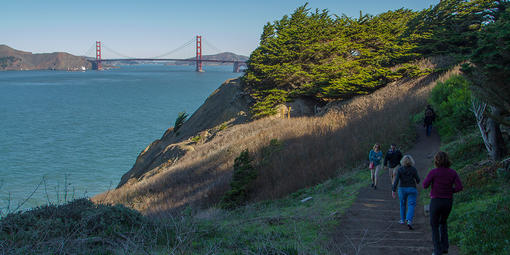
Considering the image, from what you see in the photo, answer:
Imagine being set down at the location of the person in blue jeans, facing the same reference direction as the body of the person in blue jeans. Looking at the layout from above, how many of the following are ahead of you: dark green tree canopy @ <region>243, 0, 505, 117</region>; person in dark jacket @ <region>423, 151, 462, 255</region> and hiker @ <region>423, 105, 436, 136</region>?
2

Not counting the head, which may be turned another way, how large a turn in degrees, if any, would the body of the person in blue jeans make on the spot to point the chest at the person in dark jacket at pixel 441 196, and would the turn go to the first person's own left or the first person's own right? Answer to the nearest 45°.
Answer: approximately 180°

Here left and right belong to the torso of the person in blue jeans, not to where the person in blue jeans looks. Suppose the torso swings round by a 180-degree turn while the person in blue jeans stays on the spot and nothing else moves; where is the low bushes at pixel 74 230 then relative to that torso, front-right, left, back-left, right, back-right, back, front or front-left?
front-right

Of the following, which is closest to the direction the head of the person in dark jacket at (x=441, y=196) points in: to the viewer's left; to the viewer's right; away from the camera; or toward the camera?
away from the camera

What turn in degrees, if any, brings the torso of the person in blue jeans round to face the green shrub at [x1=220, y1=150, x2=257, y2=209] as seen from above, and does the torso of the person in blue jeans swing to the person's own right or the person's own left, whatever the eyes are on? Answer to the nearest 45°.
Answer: approximately 45° to the person's own left

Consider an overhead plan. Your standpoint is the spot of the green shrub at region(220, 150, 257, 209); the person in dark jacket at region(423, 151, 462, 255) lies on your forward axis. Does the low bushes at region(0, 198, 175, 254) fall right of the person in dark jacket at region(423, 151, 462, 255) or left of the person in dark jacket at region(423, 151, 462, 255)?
right

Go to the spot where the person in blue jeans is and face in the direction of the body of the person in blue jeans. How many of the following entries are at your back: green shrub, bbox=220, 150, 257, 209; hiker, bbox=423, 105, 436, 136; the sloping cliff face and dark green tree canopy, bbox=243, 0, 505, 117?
0

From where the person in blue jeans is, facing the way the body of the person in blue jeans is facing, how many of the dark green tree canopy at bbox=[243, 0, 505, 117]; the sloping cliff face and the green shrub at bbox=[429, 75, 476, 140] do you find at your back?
0

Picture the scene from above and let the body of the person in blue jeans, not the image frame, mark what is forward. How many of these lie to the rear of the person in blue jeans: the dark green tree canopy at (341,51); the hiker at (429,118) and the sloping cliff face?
0

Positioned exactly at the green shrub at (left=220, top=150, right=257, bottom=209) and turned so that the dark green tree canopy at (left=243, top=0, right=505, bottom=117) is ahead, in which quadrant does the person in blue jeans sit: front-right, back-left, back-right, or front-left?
back-right

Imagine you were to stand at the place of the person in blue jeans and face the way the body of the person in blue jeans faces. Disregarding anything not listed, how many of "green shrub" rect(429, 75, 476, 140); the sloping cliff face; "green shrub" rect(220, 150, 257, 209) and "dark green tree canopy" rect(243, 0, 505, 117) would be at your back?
0

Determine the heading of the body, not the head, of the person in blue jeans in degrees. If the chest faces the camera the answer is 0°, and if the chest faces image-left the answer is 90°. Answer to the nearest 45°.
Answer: approximately 180°

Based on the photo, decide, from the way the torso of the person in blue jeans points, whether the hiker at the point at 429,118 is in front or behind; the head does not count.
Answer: in front

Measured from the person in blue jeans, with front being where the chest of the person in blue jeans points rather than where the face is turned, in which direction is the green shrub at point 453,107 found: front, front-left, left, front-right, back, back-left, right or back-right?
front

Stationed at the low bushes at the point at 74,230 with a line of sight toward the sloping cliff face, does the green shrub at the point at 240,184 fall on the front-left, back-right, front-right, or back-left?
front-right
